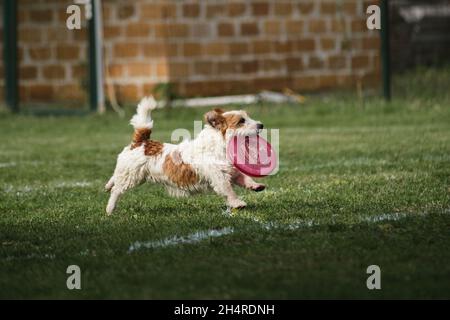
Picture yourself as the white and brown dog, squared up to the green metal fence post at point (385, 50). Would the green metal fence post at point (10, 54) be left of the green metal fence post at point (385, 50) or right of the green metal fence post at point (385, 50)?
left

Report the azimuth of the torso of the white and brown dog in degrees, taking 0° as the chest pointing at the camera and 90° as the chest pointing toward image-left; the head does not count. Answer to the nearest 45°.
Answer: approximately 270°

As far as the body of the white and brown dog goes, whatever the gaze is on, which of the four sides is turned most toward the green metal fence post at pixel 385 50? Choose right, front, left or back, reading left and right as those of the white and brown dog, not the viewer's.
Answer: left

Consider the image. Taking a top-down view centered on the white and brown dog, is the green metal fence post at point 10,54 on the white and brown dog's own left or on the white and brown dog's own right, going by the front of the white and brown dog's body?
on the white and brown dog's own left
